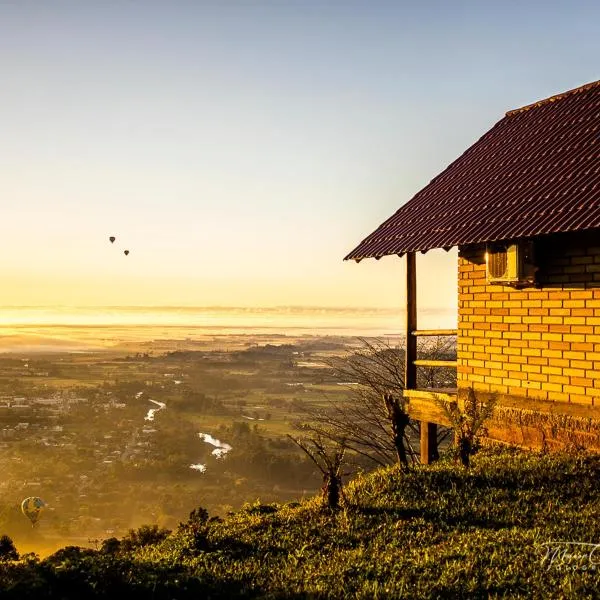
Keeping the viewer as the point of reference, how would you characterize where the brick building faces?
facing to the left of the viewer
